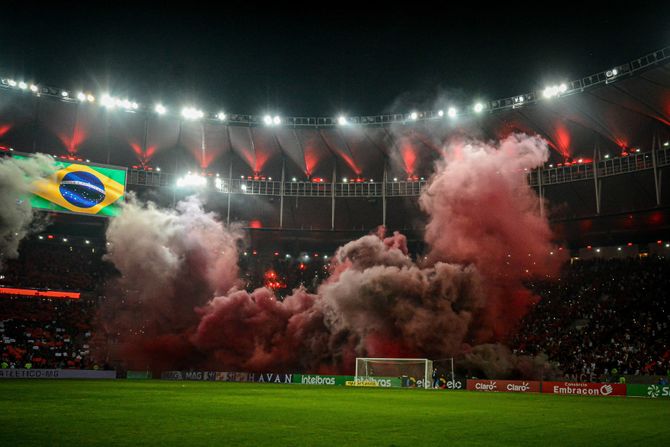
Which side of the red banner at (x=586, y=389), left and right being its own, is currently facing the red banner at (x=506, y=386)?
right

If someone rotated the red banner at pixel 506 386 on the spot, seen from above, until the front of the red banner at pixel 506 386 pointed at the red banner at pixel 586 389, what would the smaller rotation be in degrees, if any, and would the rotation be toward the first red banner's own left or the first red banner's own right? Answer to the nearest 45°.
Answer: approximately 90° to the first red banner's own left

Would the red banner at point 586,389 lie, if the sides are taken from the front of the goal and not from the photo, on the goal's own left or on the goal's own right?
on the goal's own left

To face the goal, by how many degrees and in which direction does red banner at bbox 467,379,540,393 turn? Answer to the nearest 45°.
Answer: approximately 135° to its right

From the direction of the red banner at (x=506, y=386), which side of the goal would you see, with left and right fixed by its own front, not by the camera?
left

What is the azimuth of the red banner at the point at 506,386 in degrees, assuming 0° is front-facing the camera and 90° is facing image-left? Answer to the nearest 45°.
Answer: approximately 0°

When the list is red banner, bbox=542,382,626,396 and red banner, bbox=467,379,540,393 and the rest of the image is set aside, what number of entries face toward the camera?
2
